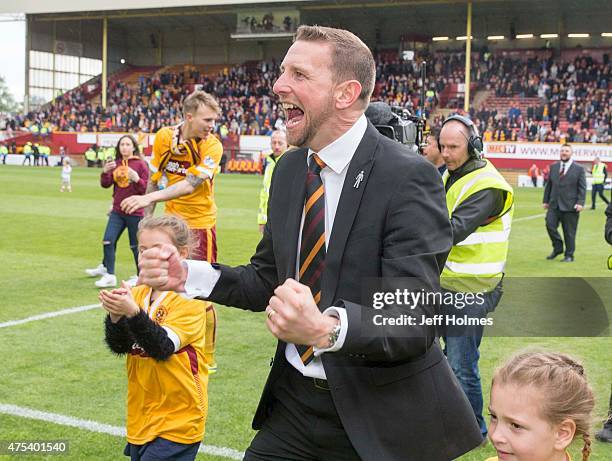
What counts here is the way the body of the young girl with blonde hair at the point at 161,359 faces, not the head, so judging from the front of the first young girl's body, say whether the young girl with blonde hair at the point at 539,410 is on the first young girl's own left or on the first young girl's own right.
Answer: on the first young girl's own left

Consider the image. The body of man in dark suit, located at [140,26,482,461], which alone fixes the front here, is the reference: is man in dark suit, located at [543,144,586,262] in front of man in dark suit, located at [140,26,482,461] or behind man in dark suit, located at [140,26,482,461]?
behind

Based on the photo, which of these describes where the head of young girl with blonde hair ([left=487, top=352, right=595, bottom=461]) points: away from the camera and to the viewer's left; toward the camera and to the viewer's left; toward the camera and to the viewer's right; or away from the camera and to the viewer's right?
toward the camera and to the viewer's left

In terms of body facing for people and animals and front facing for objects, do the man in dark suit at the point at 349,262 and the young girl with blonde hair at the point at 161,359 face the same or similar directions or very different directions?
same or similar directions

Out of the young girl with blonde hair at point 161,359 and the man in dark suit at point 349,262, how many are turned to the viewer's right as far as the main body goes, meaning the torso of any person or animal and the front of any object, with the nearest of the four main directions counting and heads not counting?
0

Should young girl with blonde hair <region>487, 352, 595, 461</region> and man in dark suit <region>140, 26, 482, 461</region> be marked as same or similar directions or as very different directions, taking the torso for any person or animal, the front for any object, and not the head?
same or similar directions

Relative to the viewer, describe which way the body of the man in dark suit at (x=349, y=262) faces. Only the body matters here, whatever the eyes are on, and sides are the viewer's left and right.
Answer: facing the viewer and to the left of the viewer

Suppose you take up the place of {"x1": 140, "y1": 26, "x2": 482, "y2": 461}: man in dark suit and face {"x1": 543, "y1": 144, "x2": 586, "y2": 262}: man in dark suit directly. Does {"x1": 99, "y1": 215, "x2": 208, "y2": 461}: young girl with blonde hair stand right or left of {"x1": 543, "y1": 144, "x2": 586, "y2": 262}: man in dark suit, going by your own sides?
left

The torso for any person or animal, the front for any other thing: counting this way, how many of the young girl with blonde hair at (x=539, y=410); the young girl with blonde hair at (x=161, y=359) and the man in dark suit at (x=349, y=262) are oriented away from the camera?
0
